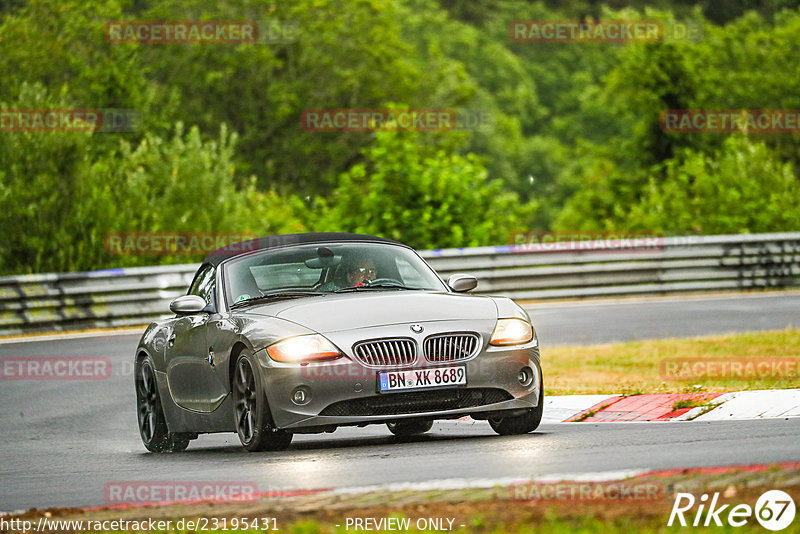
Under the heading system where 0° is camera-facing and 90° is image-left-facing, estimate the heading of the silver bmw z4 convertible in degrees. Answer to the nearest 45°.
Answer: approximately 315°

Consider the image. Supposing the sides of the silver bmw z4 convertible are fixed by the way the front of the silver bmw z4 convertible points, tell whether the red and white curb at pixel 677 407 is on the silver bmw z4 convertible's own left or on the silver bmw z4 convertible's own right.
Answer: on the silver bmw z4 convertible's own left

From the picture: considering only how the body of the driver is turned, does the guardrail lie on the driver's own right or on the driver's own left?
on the driver's own left

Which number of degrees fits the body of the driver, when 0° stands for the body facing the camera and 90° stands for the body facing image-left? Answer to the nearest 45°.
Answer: approximately 315°

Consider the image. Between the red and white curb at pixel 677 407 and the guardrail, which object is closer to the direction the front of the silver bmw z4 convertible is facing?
the red and white curb

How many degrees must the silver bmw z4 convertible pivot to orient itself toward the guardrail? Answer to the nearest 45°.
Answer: approximately 135° to its left
